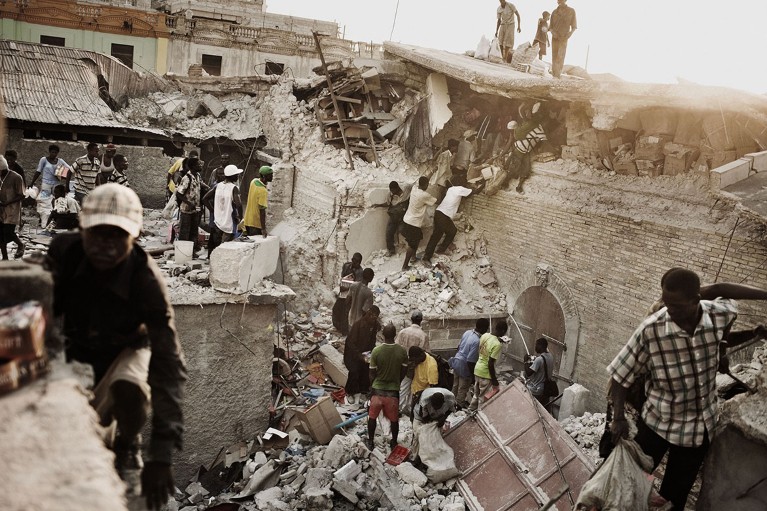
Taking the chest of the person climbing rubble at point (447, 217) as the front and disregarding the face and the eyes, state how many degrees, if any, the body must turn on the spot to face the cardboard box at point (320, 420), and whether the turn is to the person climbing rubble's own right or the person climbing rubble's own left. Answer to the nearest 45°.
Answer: approximately 135° to the person climbing rubble's own right

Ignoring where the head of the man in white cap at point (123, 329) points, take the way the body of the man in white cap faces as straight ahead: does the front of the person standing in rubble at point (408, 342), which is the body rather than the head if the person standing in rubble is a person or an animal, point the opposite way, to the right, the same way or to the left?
the opposite way

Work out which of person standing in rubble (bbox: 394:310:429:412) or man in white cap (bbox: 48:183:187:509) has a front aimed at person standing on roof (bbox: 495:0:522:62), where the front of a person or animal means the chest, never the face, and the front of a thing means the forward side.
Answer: the person standing in rubble

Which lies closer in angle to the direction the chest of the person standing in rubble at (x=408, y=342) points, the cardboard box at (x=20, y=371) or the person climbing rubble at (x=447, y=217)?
the person climbing rubble

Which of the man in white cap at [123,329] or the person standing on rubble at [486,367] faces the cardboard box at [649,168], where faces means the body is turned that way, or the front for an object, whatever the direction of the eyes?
the person standing on rubble

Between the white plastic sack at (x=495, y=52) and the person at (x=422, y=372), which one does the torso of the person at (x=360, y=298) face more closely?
the white plastic sack

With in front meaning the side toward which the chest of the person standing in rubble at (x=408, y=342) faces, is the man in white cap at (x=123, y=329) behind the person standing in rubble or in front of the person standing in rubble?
behind

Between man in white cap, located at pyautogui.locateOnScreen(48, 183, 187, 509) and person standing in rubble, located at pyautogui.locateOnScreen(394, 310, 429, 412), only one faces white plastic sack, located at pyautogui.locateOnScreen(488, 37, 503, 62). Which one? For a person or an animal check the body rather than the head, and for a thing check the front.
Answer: the person standing in rubble

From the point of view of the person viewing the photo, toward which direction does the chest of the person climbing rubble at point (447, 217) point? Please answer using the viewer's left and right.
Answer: facing away from the viewer and to the right of the viewer

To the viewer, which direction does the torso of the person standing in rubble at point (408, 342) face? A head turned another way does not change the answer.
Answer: away from the camera

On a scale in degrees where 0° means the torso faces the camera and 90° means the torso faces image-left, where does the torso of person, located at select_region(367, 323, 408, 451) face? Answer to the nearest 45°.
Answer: approximately 180°

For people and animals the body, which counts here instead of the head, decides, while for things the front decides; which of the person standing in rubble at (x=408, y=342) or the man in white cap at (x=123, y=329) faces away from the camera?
the person standing in rubble
